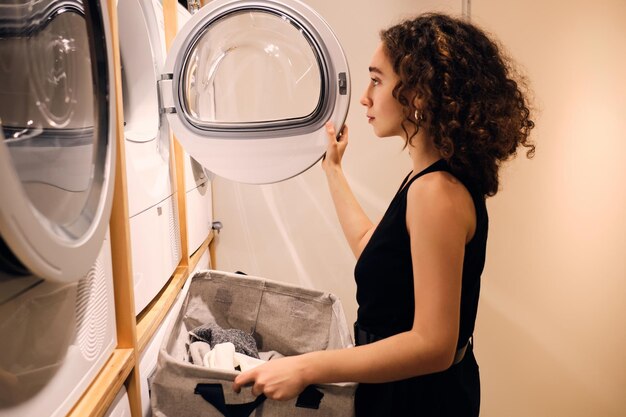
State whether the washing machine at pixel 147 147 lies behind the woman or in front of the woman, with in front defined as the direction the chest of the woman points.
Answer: in front

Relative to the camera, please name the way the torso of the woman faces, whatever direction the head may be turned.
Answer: to the viewer's left

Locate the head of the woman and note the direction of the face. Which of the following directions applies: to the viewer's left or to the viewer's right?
to the viewer's left

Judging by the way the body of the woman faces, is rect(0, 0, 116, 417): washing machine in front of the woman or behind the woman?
in front
